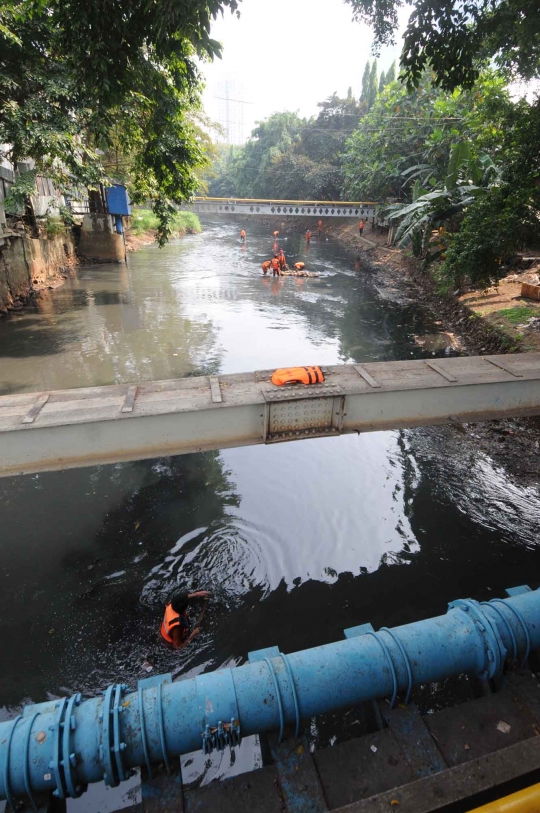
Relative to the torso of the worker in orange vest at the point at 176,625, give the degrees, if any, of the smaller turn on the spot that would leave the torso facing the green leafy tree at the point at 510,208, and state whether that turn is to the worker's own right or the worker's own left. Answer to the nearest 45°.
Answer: approximately 45° to the worker's own left

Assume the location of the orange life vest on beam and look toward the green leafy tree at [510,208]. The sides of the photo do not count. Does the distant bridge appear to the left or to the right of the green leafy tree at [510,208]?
left

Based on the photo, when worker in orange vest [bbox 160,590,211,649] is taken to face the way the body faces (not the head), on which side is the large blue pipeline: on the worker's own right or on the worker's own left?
on the worker's own right
